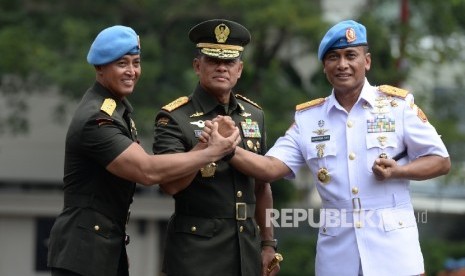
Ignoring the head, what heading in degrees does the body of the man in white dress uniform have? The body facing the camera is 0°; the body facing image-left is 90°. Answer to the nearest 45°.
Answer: approximately 0°

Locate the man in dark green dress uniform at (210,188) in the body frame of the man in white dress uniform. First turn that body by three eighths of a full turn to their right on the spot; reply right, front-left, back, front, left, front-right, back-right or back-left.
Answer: front-left

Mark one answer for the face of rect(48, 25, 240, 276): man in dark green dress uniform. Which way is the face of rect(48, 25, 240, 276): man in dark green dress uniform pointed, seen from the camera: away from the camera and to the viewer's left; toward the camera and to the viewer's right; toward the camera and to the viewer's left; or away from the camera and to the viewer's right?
toward the camera and to the viewer's right
